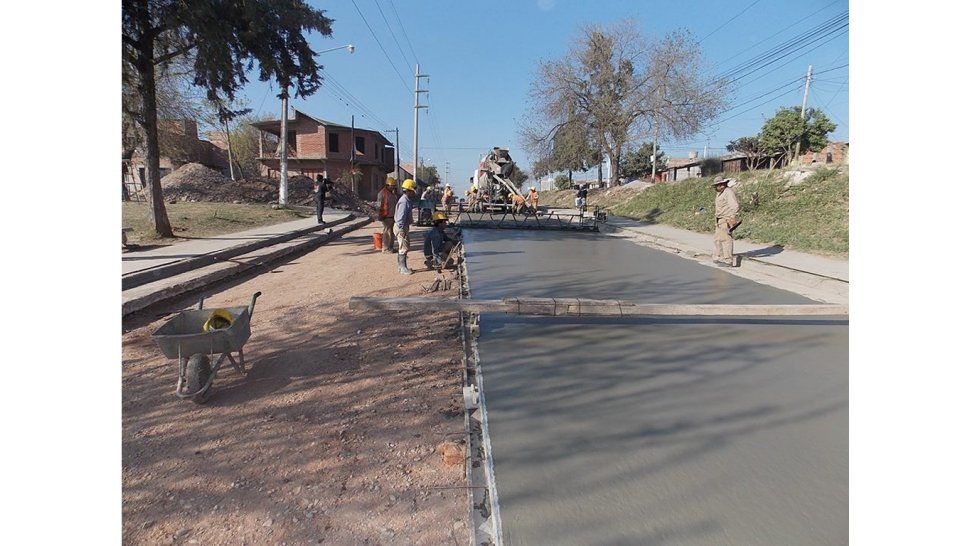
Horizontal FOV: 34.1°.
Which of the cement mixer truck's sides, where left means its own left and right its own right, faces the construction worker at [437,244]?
back

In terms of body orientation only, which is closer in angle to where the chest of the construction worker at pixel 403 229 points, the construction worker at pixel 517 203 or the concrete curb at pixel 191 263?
the construction worker

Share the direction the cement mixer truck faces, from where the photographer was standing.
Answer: facing away from the viewer

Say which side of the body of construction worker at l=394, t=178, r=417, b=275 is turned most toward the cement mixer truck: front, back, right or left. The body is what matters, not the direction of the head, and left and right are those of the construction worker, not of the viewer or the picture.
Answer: left

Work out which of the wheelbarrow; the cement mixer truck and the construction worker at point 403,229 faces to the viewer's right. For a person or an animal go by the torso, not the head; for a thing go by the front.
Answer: the construction worker

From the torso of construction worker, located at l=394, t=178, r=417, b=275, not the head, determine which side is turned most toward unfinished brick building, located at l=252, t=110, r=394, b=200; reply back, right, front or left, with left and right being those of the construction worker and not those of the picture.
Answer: left

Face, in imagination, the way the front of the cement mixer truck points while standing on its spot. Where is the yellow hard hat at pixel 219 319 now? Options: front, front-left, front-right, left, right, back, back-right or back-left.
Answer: back

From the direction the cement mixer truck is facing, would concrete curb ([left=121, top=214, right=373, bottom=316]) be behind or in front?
behind

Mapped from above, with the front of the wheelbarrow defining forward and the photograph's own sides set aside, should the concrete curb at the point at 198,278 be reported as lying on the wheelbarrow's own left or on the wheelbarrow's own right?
on the wheelbarrow's own right

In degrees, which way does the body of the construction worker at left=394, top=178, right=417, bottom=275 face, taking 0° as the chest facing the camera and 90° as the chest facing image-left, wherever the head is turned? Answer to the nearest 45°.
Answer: approximately 270°
